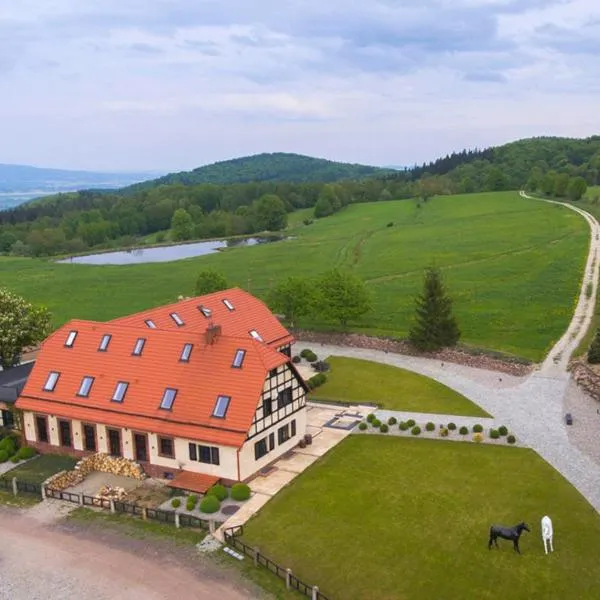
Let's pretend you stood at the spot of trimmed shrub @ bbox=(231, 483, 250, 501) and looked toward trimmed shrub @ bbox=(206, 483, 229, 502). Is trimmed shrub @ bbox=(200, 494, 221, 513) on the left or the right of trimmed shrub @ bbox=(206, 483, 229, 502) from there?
left

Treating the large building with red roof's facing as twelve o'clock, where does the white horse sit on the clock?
The white horse is roughly at 9 o'clock from the large building with red roof.
